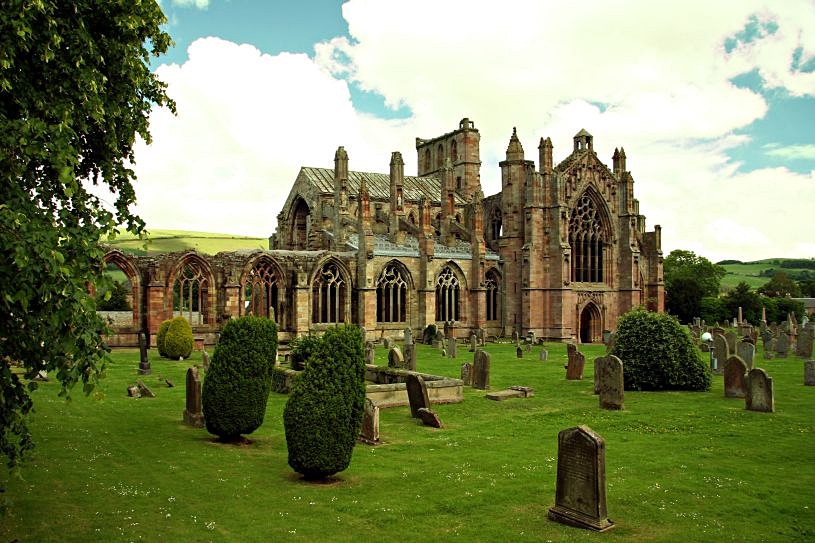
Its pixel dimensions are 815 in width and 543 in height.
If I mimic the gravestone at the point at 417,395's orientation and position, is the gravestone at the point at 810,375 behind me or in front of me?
behind

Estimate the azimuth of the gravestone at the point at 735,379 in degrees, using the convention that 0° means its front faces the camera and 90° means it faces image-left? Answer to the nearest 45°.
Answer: approximately 45°

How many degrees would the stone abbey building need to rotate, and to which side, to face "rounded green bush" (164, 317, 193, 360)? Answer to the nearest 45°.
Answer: approximately 90° to its right

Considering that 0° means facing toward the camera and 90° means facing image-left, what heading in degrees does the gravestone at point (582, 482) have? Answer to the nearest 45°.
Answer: approximately 45°

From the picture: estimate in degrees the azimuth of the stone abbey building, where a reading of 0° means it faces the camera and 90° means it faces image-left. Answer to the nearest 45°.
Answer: approximately 315°

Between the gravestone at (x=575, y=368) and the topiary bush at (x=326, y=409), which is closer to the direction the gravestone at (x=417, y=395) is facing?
the topiary bush

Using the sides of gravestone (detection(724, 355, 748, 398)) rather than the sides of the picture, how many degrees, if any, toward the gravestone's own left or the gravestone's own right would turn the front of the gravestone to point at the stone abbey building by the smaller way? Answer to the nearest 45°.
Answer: approximately 90° to the gravestone's own right

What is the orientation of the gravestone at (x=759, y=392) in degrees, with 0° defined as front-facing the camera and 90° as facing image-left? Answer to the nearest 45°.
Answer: approximately 45°

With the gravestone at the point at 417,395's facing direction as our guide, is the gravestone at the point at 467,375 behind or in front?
behind
